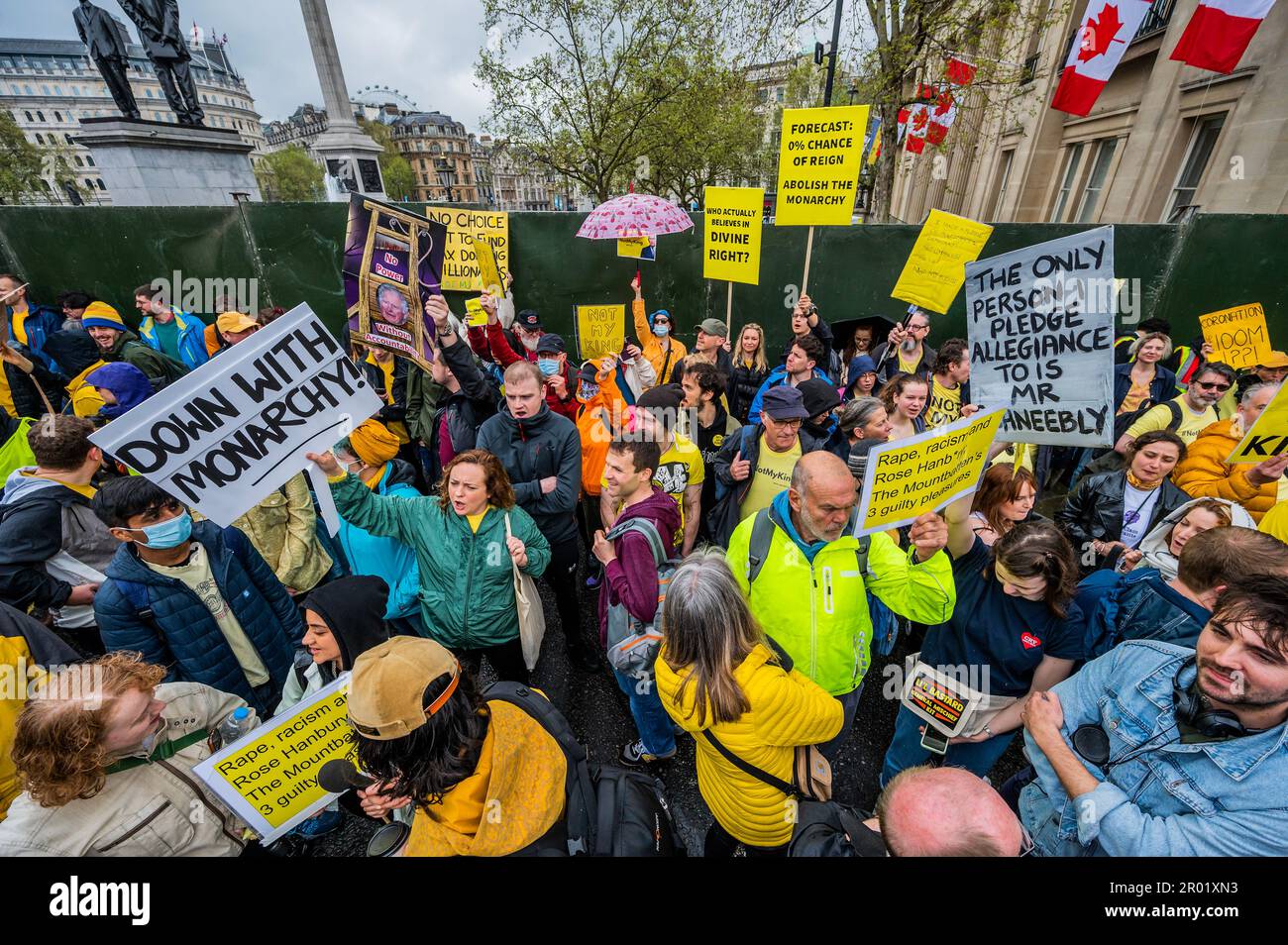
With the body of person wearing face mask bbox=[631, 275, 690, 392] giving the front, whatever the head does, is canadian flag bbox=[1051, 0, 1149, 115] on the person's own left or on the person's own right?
on the person's own left

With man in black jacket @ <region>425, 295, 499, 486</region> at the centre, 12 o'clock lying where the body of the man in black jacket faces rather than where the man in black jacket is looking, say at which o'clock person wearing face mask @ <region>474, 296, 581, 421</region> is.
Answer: The person wearing face mask is roughly at 6 o'clock from the man in black jacket.

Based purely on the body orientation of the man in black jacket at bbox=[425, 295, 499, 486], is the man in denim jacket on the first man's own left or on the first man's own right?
on the first man's own left

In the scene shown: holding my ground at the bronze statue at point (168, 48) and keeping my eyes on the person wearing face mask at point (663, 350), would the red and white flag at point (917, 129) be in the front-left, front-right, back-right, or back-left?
front-left

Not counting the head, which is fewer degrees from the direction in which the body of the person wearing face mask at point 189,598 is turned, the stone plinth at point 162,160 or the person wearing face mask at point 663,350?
the person wearing face mask

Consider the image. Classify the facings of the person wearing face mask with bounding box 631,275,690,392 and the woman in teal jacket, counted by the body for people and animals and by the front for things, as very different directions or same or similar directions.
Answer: same or similar directions

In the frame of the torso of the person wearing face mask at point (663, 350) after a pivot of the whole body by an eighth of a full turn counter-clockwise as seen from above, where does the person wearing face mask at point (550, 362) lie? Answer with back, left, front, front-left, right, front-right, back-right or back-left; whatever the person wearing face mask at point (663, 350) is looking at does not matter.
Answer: right

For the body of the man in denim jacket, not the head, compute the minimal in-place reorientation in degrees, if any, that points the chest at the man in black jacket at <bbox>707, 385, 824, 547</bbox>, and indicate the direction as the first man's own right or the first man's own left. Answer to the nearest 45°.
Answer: approximately 45° to the first man's own right

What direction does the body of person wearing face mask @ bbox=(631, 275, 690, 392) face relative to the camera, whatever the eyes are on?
toward the camera

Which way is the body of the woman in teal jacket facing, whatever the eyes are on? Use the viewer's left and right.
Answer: facing the viewer

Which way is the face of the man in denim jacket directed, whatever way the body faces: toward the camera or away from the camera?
toward the camera
